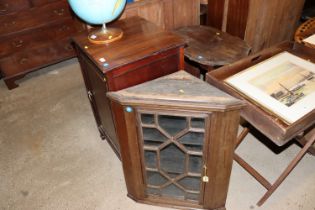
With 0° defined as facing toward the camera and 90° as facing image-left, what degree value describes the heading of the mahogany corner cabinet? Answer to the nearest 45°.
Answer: approximately 0°

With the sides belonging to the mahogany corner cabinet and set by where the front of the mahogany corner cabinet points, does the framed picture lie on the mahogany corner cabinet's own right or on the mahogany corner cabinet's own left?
on the mahogany corner cabinet's own left

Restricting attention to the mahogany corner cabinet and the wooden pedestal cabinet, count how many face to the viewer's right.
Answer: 0

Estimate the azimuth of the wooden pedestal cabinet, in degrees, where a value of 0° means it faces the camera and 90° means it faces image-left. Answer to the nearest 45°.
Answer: approximately 45°
